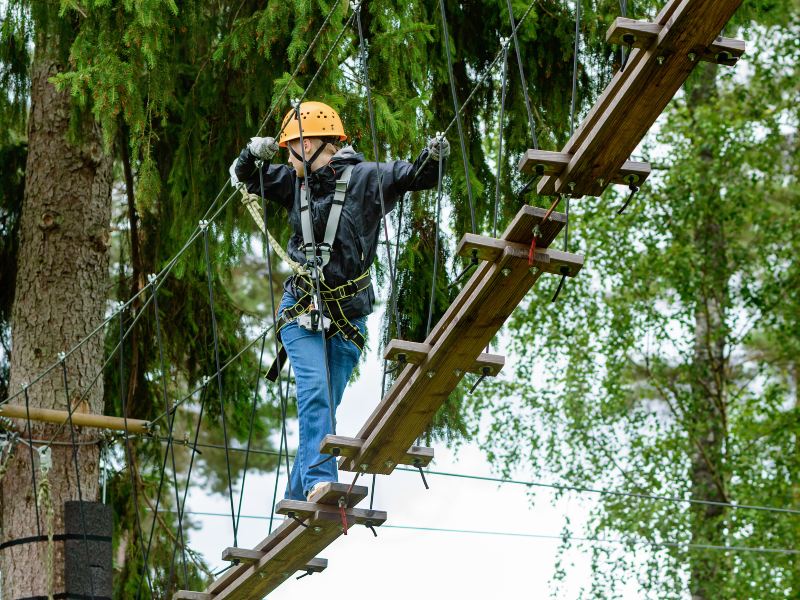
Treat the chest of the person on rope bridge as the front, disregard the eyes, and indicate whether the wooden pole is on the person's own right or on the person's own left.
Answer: on the person's own right

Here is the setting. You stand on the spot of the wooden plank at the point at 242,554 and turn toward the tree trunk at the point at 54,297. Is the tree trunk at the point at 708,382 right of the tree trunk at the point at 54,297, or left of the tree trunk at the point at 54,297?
right

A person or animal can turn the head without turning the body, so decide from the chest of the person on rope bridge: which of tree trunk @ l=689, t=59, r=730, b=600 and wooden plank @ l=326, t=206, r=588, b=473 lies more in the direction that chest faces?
the wooden plank
